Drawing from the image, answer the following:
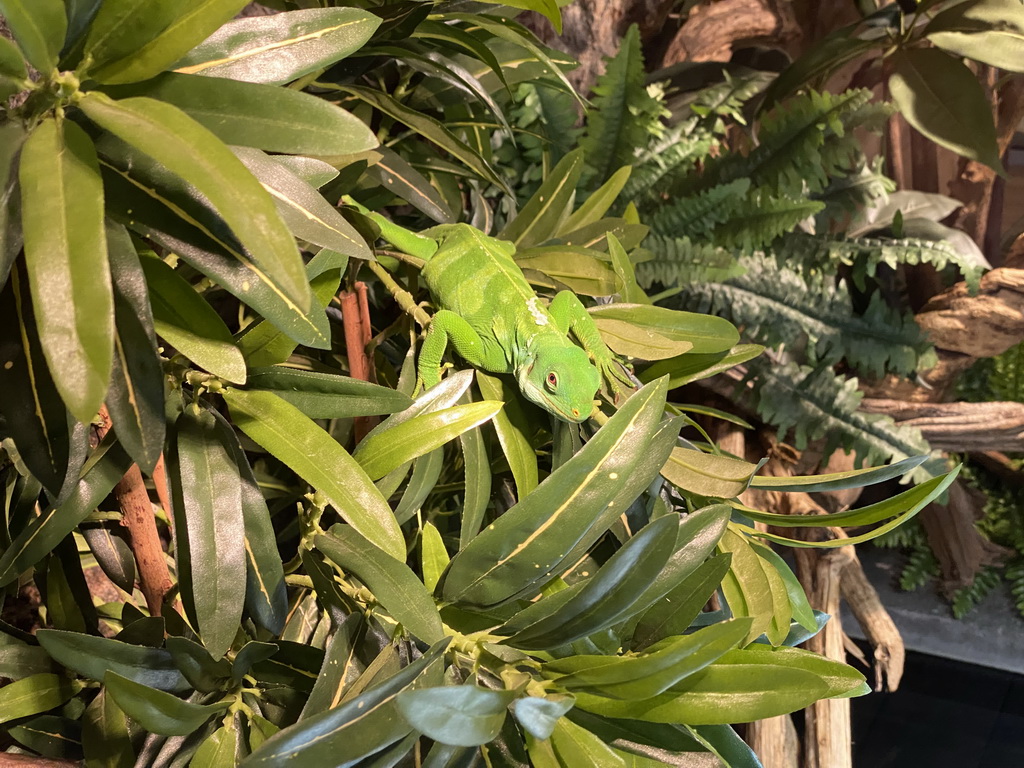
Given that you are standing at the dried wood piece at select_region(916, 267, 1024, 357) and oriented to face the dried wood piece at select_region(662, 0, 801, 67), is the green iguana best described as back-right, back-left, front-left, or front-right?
back-left

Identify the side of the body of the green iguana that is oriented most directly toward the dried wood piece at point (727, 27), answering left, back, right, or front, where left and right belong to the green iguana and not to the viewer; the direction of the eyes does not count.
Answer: left

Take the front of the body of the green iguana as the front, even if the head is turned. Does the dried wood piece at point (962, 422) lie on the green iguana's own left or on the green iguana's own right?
on the green iguana's own left

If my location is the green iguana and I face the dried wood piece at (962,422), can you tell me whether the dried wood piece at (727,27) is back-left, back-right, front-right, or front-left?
front-left

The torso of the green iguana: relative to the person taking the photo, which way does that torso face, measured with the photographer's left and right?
facing the viewer and to the right of the viewer

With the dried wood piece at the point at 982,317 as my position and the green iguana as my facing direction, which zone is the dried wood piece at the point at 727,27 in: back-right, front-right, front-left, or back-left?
back-right
